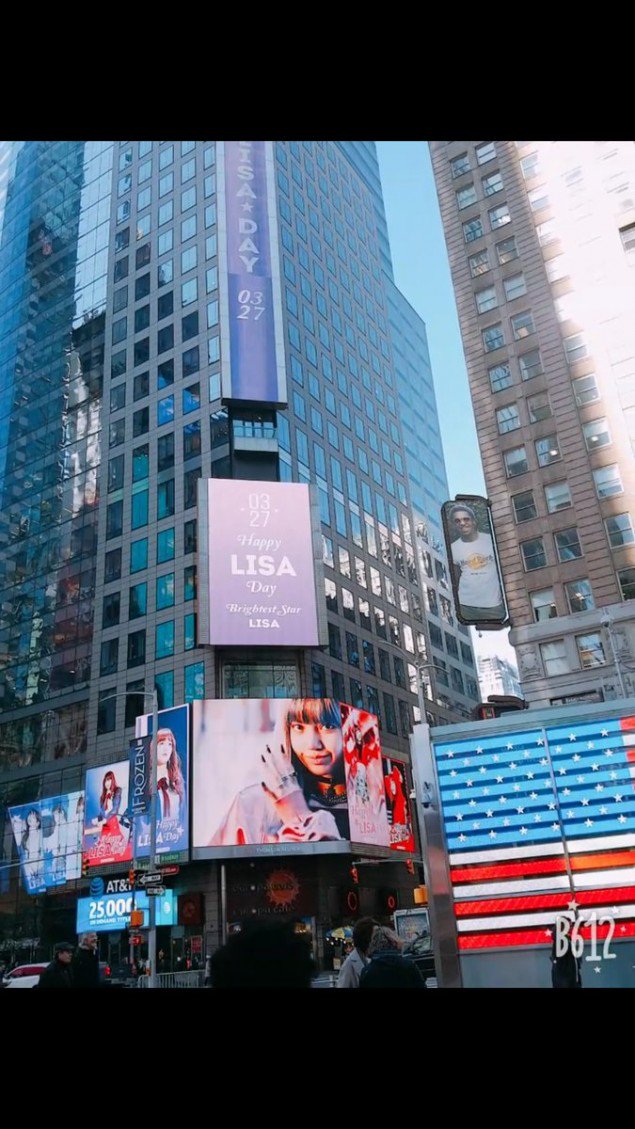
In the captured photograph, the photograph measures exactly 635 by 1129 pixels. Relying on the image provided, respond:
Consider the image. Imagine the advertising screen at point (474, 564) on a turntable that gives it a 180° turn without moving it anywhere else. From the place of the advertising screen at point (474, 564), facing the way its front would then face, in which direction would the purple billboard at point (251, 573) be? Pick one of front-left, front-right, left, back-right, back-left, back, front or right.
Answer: front-left

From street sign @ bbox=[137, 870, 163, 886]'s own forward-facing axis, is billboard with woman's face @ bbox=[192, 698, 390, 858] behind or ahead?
behind

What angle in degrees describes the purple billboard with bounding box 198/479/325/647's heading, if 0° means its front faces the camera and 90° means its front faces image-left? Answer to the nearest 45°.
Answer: approximately 0°

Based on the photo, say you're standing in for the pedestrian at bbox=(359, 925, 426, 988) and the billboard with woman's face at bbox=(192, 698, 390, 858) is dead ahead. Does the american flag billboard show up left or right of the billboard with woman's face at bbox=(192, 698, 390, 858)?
right

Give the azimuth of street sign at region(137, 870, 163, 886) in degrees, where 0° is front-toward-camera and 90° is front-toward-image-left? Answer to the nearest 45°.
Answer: approximately 0°

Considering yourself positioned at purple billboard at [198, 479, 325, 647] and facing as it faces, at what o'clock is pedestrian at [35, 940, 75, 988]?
The pedestrian is roughly at 12 o'clock from the purple billboard.

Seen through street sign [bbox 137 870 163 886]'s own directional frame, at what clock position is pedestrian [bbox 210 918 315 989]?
The pedestrian is roughly at 12 o'clock from the street sign.
